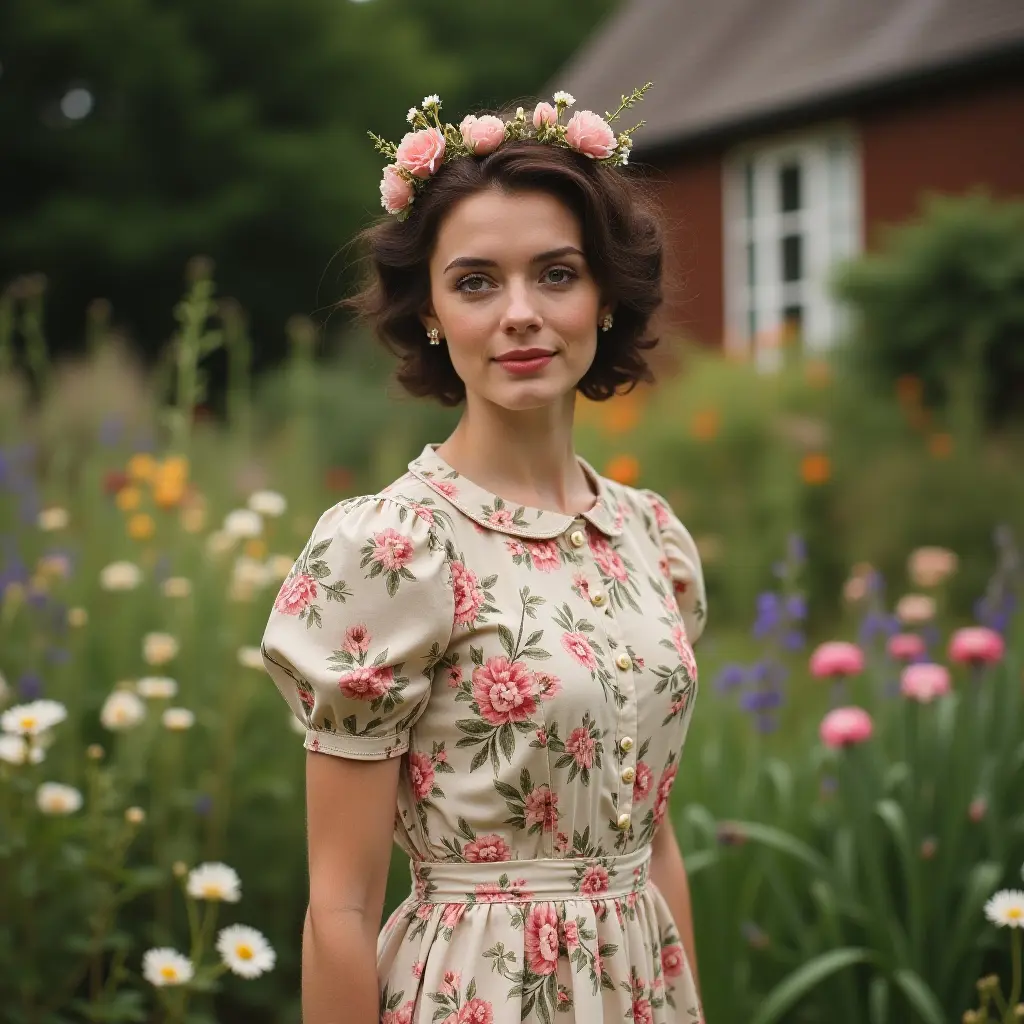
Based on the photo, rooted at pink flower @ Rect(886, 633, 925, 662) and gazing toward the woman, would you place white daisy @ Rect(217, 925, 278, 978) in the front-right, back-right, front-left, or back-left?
front-right

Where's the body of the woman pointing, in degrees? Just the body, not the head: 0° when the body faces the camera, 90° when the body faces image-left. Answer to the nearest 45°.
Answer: approximately 315°

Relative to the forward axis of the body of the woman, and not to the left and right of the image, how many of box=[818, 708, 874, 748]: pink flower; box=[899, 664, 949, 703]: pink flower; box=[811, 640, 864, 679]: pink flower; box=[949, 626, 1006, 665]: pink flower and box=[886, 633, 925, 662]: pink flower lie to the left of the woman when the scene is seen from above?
5

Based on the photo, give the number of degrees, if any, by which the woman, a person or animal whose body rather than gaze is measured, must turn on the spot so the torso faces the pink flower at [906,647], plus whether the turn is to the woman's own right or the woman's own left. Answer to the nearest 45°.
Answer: approximately 90° to the woman's own left

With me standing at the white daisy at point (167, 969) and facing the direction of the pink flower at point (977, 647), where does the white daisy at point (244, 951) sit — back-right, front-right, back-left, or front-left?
front-right

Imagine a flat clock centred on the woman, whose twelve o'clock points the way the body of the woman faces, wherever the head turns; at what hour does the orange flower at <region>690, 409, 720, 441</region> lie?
The orange flower is roughly at 8 o'clock from the woman.

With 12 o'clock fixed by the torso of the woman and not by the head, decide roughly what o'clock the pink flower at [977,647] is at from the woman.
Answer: The pink flower is roughly at 9 o'clock from the woman.

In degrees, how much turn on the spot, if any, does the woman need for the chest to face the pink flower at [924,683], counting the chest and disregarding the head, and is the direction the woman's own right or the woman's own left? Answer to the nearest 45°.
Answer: approximately 90° to the woman's own left

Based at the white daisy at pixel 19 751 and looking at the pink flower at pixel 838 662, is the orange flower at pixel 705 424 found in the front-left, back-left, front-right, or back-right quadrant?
front-left

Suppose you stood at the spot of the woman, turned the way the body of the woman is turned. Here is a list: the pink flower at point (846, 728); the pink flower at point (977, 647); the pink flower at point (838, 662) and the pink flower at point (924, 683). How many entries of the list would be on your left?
4
